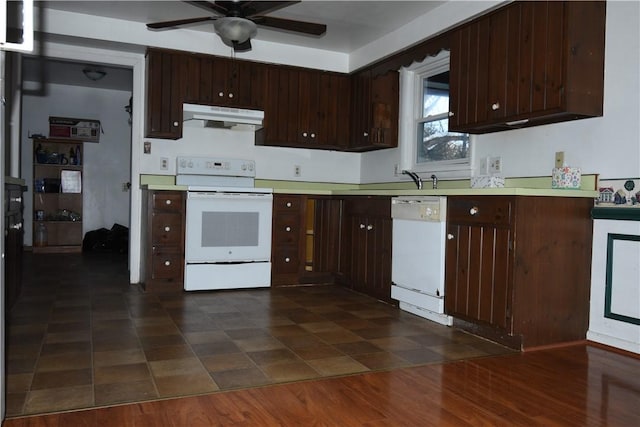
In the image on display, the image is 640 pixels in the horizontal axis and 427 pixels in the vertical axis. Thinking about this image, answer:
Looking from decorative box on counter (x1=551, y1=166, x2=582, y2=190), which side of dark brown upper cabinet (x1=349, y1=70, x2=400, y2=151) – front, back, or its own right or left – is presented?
left

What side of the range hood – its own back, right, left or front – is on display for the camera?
front

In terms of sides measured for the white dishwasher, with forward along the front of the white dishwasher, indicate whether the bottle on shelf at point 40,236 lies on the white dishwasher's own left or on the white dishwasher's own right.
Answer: on the white dishwasher's own right

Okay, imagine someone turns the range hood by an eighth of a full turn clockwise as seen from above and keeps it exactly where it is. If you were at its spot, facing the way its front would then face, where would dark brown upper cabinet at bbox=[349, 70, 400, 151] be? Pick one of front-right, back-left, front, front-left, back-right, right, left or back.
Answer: back-left

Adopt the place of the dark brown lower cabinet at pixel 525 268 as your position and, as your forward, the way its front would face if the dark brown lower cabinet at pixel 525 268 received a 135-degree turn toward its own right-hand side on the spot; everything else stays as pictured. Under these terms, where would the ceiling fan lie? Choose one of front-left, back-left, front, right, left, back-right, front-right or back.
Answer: left

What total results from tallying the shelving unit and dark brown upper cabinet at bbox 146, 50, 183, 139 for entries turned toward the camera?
2

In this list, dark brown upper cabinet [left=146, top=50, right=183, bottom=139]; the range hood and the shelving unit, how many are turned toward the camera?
3

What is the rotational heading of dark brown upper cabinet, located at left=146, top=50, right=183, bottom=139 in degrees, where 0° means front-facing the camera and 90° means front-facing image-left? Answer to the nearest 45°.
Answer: approximately 0°

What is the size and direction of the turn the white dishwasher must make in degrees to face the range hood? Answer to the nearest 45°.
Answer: approximately 90° to its right

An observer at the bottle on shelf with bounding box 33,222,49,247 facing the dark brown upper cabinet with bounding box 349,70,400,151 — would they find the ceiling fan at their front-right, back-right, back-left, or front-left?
front-right

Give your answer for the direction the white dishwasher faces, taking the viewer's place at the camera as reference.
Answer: facing the viewer and to the left of the viewer

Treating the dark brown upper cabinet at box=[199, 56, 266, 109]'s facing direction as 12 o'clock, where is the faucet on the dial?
The faucet is roughly at 10 o'clock from the dark brown upper cabinet.

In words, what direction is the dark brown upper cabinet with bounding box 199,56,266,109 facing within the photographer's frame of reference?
facing the viewer
